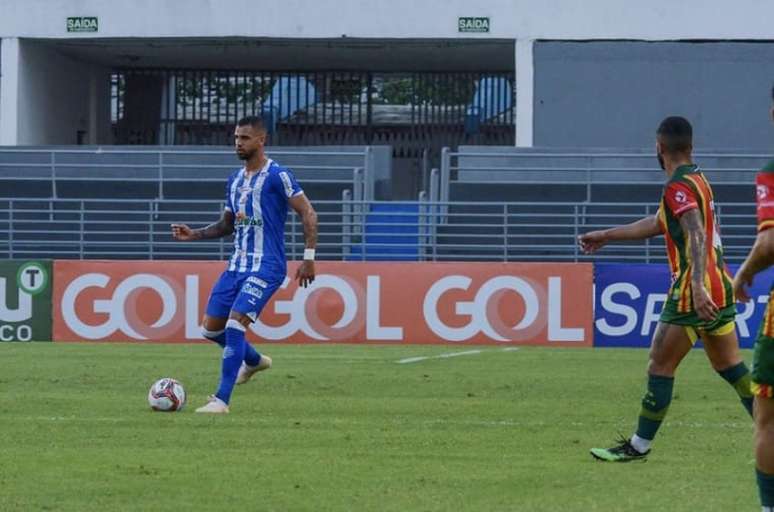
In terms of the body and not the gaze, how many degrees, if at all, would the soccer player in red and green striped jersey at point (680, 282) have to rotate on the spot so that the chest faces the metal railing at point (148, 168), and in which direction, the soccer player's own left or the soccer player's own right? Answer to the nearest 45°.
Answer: approximately 45° to the soccer player's own right

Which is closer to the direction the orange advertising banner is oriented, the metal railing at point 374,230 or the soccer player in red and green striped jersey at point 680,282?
the soccer player in red and green striped jersey

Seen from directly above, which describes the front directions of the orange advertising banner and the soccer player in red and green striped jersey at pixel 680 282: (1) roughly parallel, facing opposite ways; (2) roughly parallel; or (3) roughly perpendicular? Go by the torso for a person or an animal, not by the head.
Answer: roughly perpendicular

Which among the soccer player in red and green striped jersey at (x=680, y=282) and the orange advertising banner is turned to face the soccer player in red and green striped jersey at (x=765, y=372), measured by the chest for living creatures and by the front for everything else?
the orange advertising banner

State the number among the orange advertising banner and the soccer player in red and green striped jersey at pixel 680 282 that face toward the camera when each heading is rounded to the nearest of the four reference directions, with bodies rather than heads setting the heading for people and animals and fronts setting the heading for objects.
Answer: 1

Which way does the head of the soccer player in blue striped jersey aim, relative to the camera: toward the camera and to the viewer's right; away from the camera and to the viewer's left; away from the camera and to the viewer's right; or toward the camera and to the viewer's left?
toward the camera and to the viewer's left

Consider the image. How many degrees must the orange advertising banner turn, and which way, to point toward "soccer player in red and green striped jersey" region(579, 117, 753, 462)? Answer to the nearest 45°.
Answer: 0° — it already faces them

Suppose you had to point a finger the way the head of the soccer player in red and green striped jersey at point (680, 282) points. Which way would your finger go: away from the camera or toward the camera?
away from the camera

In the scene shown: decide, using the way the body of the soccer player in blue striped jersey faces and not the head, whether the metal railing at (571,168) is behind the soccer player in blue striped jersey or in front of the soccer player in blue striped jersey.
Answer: behind

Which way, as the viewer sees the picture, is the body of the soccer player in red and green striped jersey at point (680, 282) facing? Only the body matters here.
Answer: to the viewer's left
